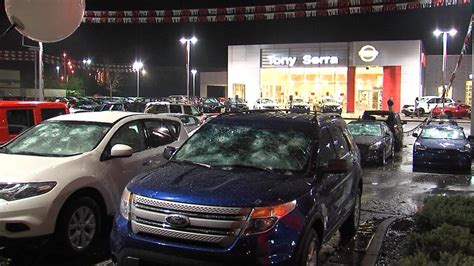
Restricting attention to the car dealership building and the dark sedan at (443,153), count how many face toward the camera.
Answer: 2

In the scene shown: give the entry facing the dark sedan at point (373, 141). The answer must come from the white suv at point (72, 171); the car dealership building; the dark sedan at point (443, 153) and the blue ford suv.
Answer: the car dealership building

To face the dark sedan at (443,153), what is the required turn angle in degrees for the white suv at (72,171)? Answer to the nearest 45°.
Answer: approximately 180°

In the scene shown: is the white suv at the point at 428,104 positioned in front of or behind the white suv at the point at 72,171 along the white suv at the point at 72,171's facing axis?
behind

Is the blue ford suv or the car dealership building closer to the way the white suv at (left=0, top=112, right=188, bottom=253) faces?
the blue ford suv

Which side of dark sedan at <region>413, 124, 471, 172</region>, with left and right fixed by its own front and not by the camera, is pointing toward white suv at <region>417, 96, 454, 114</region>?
back

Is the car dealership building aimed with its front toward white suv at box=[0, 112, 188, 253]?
yes

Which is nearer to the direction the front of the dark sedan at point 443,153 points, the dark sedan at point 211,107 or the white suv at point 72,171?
the white suv

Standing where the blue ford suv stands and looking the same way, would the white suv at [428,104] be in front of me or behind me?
behind
